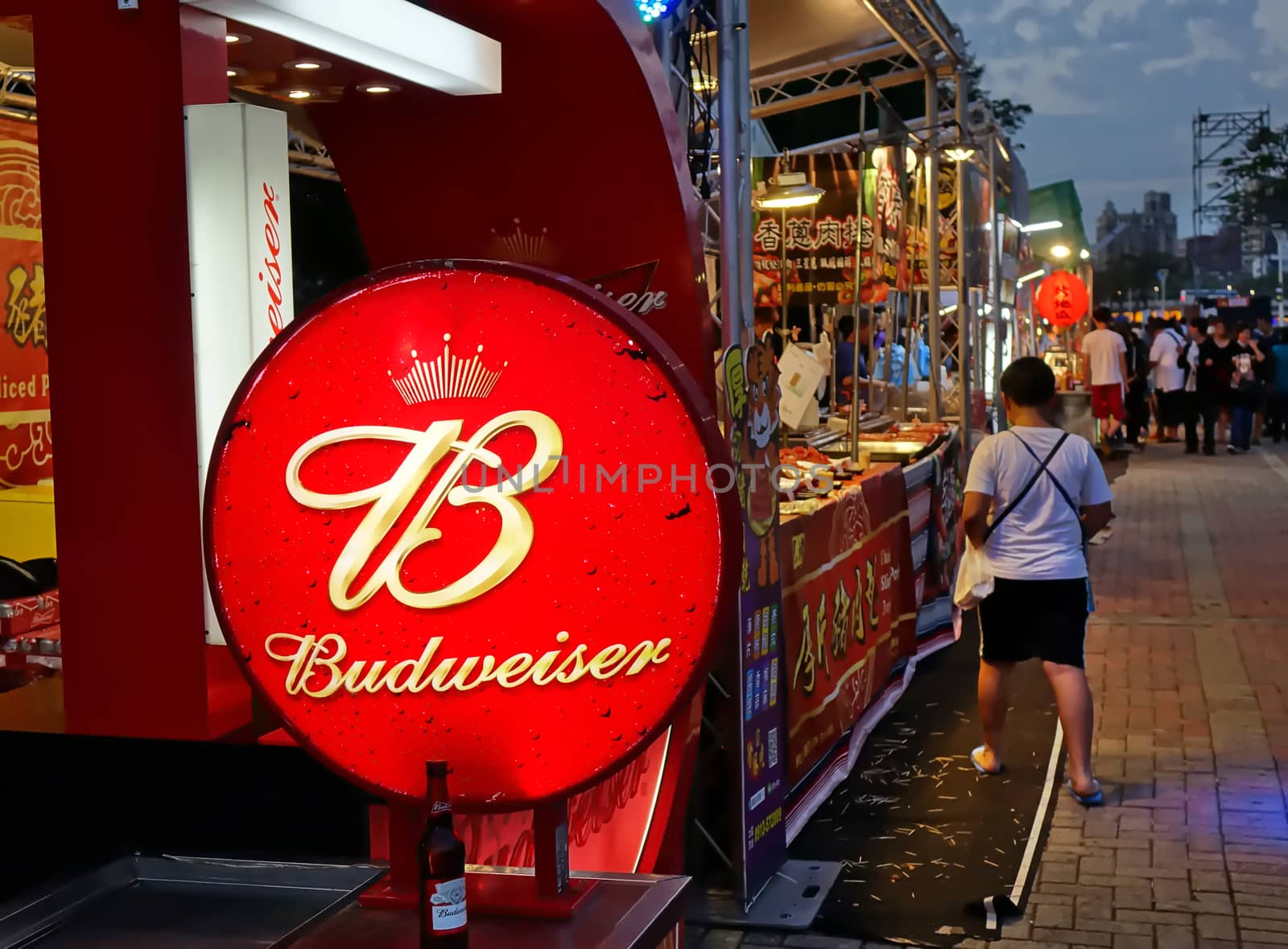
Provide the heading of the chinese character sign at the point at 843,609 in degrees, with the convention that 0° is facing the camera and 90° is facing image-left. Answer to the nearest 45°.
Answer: approximately 315°

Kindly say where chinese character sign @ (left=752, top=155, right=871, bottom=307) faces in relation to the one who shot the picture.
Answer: facing the viewer

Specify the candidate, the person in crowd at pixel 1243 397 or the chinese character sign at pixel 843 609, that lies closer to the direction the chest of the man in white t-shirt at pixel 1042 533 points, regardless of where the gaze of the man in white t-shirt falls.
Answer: the person in crowd

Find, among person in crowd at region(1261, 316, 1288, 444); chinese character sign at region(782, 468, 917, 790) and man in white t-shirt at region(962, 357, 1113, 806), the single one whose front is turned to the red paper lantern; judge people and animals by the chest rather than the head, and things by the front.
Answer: the man in white t-shirt

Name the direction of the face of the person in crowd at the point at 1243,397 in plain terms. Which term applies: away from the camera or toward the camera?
toward the camera

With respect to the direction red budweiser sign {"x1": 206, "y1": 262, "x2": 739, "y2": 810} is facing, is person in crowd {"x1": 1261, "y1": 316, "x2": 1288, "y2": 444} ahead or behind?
behind

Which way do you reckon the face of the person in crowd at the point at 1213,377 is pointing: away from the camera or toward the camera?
toward the camera
